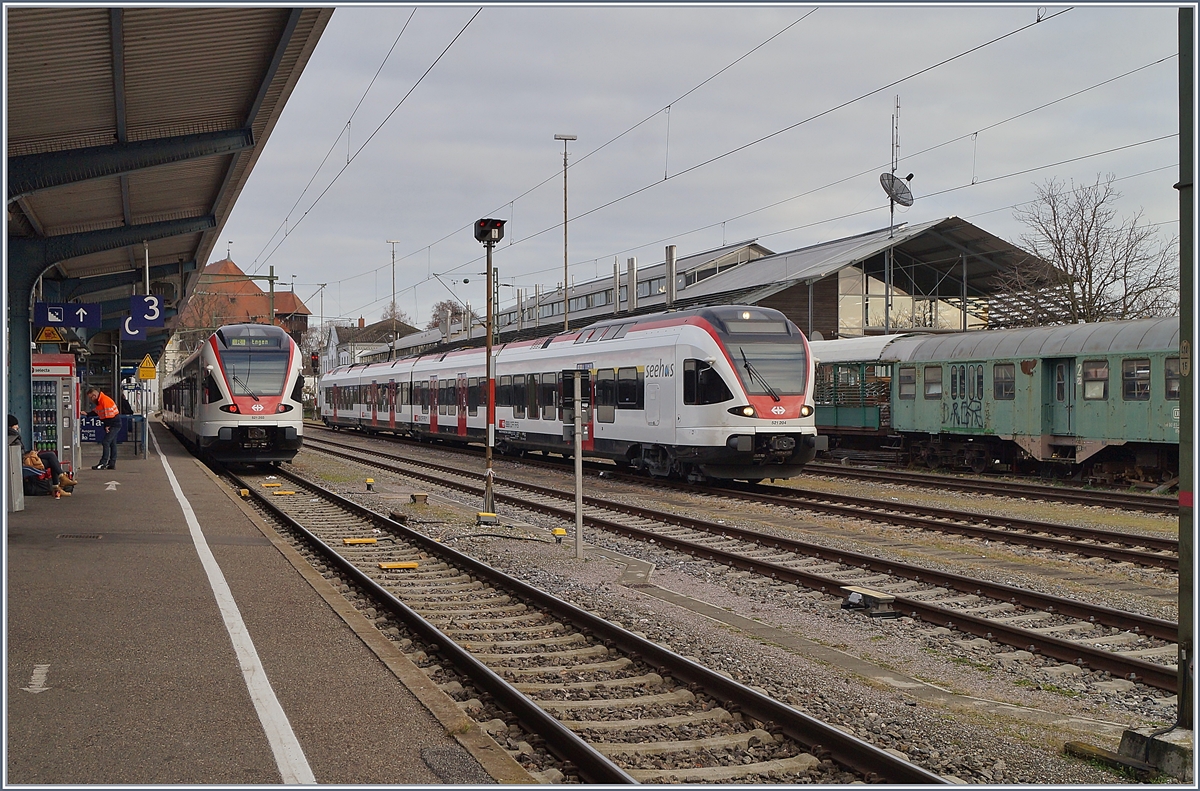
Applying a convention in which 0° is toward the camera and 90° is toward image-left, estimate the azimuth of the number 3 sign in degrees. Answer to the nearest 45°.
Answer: approximately 0°

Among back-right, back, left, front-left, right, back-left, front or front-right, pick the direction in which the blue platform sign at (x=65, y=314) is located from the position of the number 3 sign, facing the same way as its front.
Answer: front-right

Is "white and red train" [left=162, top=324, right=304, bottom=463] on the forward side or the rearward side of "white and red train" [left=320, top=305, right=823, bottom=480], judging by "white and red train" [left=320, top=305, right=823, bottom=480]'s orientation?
on the rearward side

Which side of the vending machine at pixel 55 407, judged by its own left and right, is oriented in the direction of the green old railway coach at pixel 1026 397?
left

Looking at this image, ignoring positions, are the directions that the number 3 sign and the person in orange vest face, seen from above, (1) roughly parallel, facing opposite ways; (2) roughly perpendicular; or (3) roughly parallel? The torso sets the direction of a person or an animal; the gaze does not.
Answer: roughly perpendicular
